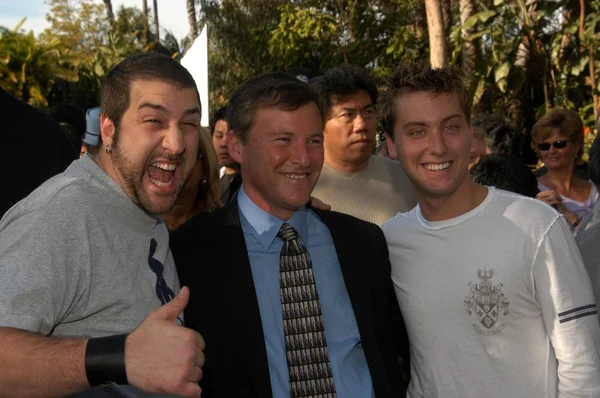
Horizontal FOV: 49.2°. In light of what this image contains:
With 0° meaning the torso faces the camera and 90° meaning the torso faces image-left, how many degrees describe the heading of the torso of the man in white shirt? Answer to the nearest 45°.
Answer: approximately 0°

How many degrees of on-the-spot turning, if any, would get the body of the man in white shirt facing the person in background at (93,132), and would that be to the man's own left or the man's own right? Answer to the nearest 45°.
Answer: approximately 90° to the man's own right

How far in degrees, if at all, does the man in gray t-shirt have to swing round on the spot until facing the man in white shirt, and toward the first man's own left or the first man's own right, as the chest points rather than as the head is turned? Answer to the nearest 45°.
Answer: approximately 45° to the first man's own left

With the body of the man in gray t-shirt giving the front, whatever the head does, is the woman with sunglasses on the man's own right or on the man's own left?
on the man's own left

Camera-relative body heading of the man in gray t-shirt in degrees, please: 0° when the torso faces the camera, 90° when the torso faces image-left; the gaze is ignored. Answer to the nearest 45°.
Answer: approximately 315°

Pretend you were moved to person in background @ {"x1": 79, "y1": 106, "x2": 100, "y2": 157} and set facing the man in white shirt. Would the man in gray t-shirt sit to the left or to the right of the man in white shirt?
right
